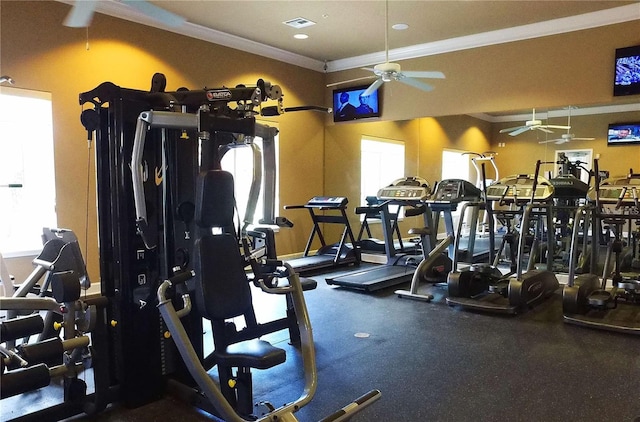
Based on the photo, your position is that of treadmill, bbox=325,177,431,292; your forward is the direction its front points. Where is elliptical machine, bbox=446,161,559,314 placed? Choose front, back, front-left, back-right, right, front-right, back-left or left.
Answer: right

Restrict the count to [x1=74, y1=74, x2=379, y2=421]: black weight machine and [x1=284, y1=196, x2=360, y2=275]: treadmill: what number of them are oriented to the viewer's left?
0

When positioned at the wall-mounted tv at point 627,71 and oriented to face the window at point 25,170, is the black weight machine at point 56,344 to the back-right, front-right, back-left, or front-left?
front-left

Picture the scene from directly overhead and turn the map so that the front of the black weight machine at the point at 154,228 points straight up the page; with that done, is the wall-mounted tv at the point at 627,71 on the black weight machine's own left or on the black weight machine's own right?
on the black weight machine's own left

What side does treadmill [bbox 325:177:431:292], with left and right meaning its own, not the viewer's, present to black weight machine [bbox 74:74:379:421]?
back

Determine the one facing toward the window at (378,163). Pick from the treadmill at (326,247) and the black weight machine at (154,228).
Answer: the treadmill

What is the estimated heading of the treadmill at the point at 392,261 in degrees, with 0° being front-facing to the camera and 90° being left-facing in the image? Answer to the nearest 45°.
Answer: approximately 225°

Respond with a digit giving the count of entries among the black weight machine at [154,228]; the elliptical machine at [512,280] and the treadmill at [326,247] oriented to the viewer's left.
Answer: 0

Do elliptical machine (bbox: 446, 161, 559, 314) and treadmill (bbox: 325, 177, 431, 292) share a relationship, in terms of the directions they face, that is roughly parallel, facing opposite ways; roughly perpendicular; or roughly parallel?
roughly parallel

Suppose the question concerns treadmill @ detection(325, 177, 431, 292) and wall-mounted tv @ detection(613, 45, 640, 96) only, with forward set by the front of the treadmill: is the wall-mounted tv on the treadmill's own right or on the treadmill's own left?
on the treadmill's own right

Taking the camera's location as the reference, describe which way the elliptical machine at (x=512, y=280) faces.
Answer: facing away from the viewer and to the right of the viewer

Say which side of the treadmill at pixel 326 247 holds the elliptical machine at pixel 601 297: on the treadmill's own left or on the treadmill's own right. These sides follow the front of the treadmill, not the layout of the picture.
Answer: on the treadmill's own right

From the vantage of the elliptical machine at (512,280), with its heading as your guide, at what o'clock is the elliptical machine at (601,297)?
the elliptical machine at (601,297) is roughly at 2 o'clock from the elliptical machine at (512,280).

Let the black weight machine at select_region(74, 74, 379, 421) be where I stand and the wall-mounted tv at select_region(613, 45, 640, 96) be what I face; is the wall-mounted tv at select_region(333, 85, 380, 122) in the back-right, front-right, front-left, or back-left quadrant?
front-left

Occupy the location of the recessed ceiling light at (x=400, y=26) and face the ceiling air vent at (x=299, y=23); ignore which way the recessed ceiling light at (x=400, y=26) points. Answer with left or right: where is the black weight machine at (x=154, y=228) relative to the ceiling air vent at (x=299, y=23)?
left

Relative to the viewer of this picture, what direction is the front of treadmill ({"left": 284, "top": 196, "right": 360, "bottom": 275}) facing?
facing away from the viewer and to the right of the viewer

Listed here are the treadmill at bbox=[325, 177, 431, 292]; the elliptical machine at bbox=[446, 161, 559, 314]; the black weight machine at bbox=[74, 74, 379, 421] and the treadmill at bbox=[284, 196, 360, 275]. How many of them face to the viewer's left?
0
